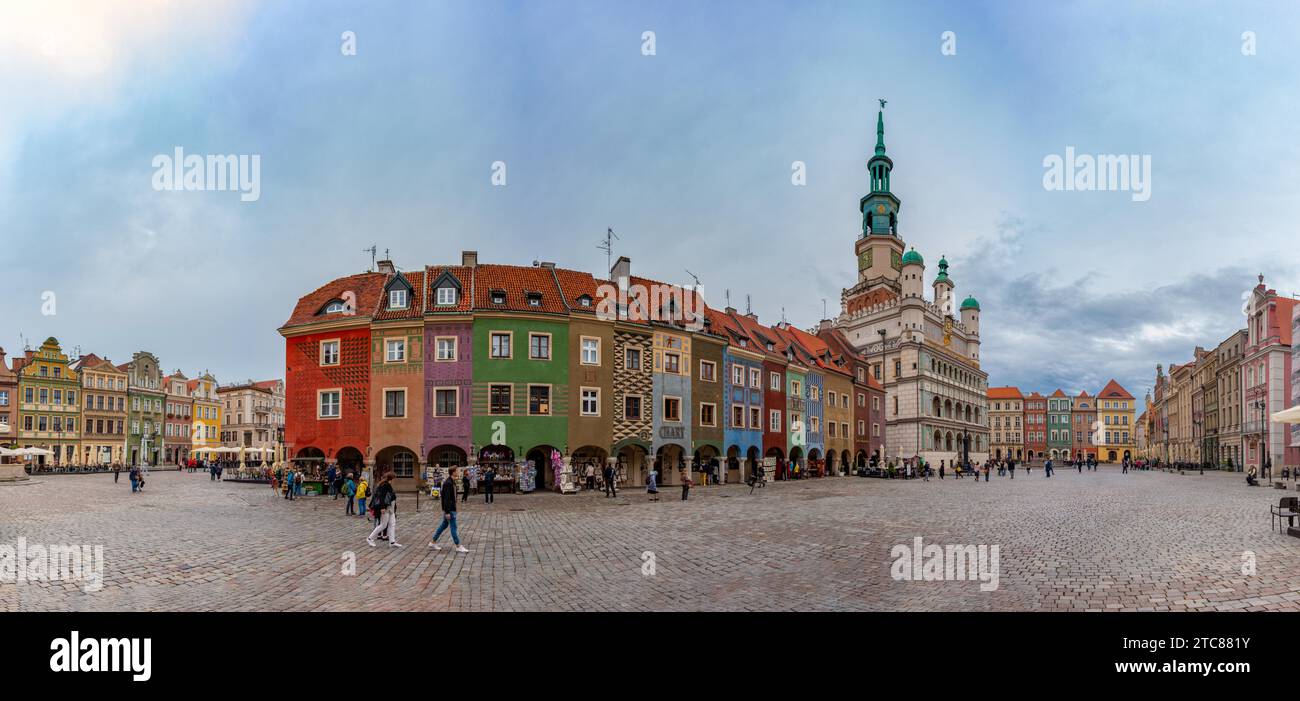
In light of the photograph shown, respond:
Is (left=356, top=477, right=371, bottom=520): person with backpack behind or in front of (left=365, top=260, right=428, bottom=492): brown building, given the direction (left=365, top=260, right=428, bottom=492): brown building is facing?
in front

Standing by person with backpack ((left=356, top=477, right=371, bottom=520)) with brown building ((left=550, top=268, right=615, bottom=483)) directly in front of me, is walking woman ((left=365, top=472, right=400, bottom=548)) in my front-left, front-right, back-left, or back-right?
back-right

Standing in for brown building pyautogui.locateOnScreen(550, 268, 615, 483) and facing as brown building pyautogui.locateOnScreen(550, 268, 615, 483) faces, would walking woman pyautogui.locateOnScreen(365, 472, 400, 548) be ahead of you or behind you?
ahead

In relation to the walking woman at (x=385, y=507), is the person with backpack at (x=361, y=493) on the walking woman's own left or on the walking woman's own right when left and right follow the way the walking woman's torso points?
on the walking woman's own left

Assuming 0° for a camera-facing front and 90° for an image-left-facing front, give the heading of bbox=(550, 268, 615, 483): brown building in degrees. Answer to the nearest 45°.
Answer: approximately 0°

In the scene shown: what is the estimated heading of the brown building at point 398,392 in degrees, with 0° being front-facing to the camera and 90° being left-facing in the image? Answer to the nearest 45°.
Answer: approximately 0°

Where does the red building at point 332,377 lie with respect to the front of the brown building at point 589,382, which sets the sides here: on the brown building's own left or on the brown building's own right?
on the brown building's own right
